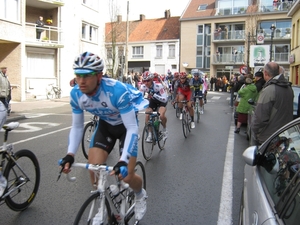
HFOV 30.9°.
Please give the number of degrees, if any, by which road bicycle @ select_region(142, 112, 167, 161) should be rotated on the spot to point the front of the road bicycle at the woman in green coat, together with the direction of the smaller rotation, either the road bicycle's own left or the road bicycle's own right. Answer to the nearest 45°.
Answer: approximately 180°

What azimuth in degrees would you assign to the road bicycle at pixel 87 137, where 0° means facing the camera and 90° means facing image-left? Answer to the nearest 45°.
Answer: approximately 45°

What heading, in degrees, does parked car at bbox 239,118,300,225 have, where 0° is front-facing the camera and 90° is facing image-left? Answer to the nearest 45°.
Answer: approximately 135°

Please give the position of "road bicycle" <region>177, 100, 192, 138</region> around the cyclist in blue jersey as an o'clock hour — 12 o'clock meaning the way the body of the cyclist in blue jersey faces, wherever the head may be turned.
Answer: The road bicycle is roughly at 5 o'clock from the cyclist in blue jersey.

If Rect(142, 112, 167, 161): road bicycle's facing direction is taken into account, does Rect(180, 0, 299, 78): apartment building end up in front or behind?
behind

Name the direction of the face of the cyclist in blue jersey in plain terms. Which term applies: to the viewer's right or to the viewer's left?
to the viewer's left

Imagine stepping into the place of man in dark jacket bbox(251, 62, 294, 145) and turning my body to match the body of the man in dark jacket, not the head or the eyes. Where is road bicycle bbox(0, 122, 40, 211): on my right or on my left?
on my left

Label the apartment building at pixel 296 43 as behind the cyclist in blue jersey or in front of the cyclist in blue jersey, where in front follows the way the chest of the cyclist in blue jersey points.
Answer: behind

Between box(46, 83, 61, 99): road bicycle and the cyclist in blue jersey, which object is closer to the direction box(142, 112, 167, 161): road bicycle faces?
the cyclist in blue jersey

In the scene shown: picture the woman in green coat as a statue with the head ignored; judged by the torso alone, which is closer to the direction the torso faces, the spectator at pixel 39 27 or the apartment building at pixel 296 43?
the spectator

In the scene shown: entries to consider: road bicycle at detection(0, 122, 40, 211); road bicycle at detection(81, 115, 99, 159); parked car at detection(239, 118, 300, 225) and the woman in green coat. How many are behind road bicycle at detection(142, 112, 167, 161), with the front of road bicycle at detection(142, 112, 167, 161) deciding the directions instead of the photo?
1

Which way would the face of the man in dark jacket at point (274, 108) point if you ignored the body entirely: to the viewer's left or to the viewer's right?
to the viewer's left

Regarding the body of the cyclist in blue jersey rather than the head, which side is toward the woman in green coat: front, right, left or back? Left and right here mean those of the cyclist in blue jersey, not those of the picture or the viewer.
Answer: back

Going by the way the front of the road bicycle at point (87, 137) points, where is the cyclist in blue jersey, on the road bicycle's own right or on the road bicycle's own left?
on the road bicycle's own left
